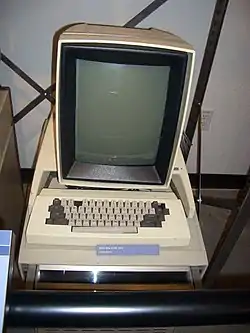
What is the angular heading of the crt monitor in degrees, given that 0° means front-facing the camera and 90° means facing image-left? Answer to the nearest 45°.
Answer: approximately 0°
